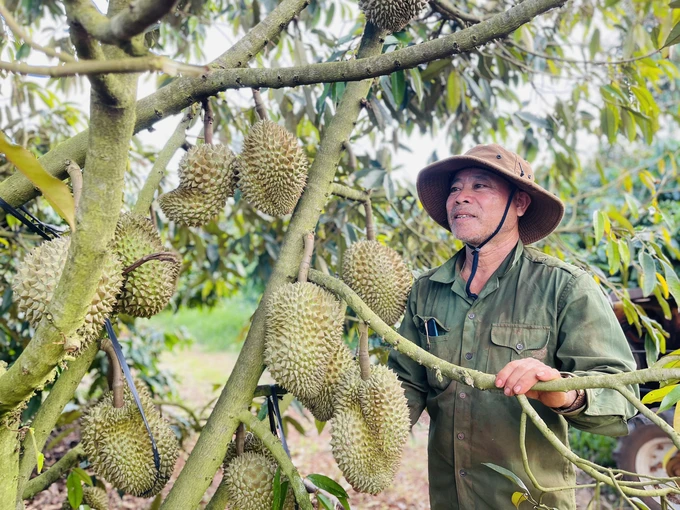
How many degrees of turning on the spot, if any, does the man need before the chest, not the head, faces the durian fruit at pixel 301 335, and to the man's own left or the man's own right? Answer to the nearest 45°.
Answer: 0° — they already face it

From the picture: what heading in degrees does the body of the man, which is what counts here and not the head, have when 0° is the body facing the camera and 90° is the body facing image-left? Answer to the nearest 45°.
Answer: approximately 45°

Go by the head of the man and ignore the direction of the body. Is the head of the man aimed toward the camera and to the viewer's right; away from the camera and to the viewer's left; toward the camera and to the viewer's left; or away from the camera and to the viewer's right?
toward the camera and to the viewer's left

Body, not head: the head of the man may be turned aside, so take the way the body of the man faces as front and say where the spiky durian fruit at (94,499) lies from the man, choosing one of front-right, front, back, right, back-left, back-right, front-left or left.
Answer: front-right

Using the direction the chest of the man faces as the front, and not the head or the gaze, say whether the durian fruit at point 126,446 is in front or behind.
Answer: in front

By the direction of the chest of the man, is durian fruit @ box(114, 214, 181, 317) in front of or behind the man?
in front

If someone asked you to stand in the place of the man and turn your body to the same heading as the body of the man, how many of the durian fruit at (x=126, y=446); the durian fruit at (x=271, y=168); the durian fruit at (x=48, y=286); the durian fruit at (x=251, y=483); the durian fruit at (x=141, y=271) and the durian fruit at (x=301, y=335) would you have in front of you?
6
